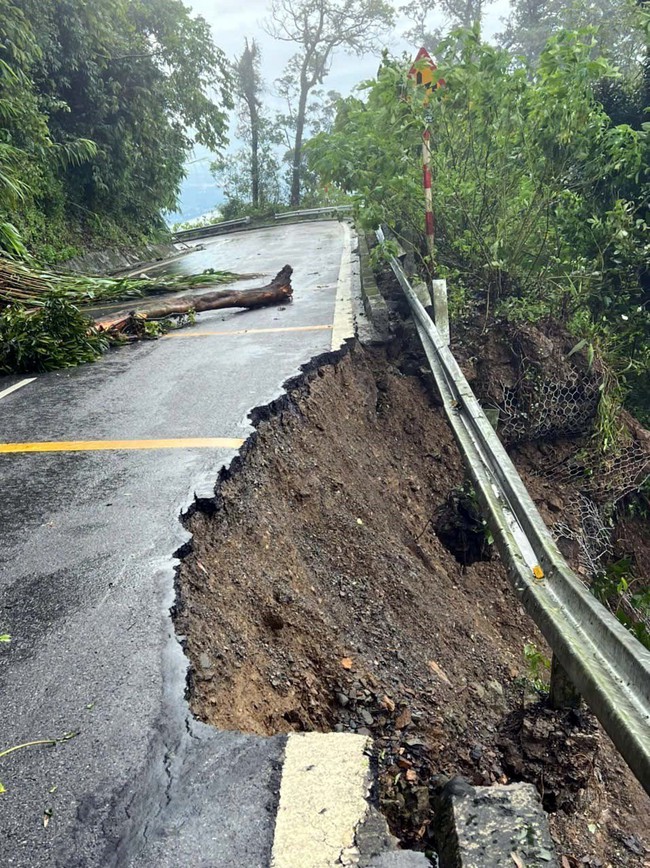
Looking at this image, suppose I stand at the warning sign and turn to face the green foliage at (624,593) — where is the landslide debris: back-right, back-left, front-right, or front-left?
front-right

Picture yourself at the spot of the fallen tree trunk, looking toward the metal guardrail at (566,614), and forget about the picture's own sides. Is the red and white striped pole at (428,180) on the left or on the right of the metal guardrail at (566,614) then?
left

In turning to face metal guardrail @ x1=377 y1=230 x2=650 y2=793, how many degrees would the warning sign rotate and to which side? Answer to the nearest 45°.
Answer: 0° — it already faces it

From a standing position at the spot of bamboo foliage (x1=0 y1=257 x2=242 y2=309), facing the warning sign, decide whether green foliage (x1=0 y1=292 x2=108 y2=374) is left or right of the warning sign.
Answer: right

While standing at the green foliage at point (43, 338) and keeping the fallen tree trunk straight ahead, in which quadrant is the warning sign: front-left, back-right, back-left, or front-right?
front-right

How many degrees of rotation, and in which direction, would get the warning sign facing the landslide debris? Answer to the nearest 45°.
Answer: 0° — it already faces it

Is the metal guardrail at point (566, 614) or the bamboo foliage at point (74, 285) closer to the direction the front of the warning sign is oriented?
the metal guardrail

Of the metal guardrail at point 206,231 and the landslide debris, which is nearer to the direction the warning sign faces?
the landslide debris

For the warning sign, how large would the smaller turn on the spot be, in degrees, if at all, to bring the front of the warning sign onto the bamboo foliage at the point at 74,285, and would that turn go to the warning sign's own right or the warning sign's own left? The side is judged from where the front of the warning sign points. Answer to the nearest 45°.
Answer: approximately 90° to the warning sign's own right

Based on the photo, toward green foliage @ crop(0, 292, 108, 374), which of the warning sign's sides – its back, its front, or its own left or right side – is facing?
right

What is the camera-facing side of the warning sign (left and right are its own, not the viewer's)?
front

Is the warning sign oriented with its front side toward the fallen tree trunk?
no
